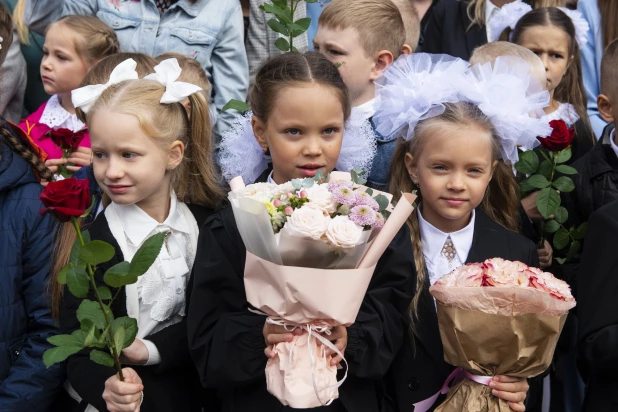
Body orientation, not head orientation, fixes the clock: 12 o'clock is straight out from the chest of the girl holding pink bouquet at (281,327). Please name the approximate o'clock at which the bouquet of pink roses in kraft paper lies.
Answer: The bouquet of pink roses in kraft paper is roughly at 9 o'clock from the girl holding pink bouquet.

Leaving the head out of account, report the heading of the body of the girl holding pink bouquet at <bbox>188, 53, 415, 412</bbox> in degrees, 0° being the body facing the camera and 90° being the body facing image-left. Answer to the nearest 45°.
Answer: approximately 0°
